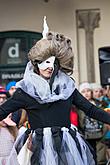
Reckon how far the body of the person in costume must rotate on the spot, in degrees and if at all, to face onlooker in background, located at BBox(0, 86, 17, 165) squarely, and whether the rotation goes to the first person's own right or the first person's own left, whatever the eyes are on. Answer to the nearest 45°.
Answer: approximately 135° to the first person's own right

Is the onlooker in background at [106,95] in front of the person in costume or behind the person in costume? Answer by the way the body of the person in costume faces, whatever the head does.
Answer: behind

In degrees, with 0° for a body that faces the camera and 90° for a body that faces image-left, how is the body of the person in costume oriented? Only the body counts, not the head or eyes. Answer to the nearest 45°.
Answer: approximately 0°

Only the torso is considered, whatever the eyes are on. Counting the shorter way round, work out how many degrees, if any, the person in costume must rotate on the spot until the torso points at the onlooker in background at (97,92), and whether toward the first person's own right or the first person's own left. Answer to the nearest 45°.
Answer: approximately 180°

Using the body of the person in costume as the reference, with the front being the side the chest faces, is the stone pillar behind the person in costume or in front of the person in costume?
behind
